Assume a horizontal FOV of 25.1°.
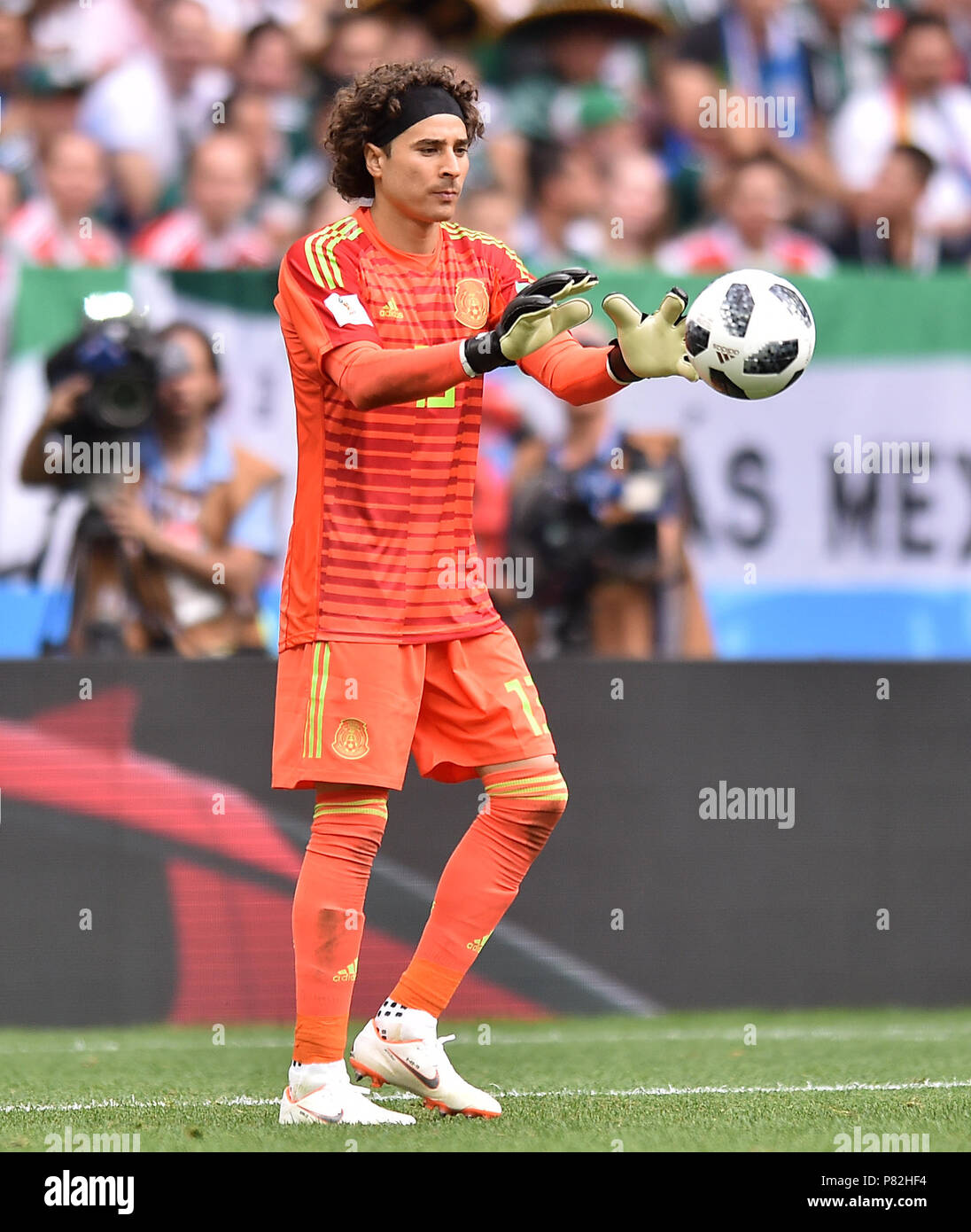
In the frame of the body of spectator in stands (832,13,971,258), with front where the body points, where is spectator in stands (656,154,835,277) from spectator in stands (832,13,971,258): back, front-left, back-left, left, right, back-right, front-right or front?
front-right

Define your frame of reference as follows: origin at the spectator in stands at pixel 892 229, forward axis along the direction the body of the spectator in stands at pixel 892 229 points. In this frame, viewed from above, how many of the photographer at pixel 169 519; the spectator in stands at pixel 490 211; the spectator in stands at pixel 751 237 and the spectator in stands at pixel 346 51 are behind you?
0

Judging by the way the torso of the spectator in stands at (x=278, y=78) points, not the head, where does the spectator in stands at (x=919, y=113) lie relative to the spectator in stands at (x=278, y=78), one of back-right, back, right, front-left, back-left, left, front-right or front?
left

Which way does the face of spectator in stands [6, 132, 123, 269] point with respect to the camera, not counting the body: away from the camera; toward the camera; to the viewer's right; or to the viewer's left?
toward the camera

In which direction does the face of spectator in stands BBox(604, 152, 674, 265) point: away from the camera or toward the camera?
toward the camera

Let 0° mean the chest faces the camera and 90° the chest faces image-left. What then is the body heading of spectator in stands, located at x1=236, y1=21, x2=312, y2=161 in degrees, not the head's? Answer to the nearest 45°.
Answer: approximately 0°

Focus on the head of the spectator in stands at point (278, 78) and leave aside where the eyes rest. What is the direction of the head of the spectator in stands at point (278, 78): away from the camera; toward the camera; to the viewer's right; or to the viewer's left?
toward the camera

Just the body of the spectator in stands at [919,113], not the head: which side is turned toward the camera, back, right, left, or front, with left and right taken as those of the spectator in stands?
front

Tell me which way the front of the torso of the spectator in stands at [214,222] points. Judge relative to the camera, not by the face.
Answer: toward the camera

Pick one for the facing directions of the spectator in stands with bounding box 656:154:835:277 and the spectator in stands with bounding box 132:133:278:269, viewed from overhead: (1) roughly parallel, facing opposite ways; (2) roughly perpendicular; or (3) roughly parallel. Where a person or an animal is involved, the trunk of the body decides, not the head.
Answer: roughly parallel

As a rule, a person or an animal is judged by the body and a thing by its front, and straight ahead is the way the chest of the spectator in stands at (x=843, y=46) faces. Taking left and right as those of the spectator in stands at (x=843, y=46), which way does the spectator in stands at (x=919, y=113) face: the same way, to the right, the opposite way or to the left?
the same way

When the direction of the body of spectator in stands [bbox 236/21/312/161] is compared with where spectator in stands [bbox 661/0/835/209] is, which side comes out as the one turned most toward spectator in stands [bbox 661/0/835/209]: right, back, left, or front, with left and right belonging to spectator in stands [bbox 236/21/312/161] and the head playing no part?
left

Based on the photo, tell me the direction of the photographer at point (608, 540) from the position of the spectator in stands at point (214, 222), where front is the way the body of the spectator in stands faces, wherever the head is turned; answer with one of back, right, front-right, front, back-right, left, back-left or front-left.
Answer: front-left

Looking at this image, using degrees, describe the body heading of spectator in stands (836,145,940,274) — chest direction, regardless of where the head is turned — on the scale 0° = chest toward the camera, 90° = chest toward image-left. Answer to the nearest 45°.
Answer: approximately 45°

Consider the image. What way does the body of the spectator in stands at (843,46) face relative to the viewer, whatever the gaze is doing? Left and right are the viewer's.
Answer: facing the viewer

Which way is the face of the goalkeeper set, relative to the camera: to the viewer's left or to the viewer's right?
to the viewer's right

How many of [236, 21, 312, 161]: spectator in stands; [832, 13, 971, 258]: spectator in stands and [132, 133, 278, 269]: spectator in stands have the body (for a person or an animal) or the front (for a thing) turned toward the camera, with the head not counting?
3

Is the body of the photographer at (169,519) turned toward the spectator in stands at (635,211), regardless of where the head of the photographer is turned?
no
